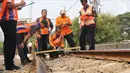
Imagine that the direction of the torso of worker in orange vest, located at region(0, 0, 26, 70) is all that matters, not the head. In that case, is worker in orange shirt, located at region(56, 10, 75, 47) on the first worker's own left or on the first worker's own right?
on the first worker's own left

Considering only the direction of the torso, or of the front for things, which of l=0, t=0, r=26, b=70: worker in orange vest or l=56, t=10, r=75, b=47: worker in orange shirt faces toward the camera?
l=56, t=10, r=75, b=47: worker in orange shirt

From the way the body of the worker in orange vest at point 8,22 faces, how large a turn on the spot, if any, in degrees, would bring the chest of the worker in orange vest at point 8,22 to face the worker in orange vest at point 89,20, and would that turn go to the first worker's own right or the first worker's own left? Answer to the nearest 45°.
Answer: approximately 45° to the first worker's own left

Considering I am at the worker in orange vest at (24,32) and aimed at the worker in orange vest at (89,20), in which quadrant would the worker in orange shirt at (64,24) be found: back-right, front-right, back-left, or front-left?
front-left

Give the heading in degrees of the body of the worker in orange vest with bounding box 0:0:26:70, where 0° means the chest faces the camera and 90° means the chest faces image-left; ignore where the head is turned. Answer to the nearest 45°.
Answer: approximately 270°

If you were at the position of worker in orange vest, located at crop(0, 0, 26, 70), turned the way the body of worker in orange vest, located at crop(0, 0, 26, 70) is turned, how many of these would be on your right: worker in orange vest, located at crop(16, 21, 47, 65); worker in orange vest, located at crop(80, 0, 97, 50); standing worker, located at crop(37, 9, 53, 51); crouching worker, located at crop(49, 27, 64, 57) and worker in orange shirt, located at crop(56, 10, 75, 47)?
0
